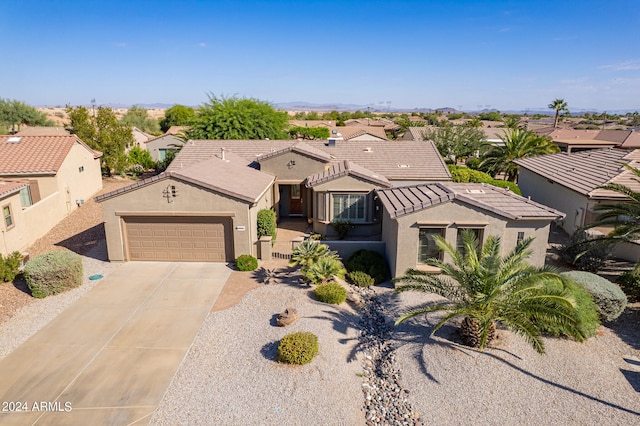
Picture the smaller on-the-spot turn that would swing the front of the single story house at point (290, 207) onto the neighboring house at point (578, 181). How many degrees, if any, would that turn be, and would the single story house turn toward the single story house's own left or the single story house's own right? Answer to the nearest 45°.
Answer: approximately 90° to the single story house's own left

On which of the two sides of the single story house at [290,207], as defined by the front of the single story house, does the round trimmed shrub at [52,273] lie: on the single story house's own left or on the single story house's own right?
on the single story house's own right

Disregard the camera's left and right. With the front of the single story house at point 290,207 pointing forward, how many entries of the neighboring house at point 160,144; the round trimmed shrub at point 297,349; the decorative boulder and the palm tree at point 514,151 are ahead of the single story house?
2

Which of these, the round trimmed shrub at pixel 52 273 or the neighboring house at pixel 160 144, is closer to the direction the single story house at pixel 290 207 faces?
the round trimmed shrub

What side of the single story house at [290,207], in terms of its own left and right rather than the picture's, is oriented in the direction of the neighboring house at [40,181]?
right

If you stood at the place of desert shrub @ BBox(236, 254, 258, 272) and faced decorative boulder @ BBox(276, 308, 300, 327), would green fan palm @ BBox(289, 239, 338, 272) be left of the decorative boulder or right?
left

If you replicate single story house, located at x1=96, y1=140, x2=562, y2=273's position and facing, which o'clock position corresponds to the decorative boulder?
The decorative boulder is roughly at 12 o'clock from the single story house.

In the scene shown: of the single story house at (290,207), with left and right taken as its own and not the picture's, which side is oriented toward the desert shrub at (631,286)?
left

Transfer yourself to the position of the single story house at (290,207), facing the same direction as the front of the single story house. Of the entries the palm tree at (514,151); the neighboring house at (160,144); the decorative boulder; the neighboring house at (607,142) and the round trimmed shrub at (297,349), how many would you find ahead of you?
2

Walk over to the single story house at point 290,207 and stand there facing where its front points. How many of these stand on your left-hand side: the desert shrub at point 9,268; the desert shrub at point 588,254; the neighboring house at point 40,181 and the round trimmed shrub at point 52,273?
1

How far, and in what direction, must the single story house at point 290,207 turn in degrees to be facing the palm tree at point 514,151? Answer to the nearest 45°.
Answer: approximately 135° to its left

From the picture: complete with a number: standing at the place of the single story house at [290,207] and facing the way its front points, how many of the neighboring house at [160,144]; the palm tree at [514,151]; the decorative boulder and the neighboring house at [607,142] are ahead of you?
1

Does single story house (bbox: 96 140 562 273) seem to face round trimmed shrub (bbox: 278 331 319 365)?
yes

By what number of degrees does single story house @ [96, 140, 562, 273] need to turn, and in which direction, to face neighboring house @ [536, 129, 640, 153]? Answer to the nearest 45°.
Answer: approximately 135° to its left

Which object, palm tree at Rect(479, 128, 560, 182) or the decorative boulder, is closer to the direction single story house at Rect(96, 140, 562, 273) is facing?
the decorative boulder

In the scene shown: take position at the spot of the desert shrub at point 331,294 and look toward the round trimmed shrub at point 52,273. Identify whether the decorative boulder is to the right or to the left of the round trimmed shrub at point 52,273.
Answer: left

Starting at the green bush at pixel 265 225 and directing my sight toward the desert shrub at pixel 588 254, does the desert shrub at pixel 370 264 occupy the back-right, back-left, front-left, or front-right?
front-right

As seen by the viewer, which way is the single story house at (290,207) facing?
toward the camera

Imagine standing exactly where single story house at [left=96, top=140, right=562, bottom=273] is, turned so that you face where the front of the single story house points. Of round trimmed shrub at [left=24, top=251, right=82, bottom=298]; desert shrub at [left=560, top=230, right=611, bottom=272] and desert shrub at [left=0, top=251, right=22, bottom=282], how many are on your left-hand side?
1

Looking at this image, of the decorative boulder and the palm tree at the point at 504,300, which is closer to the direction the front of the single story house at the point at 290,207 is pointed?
the decorative boulder
